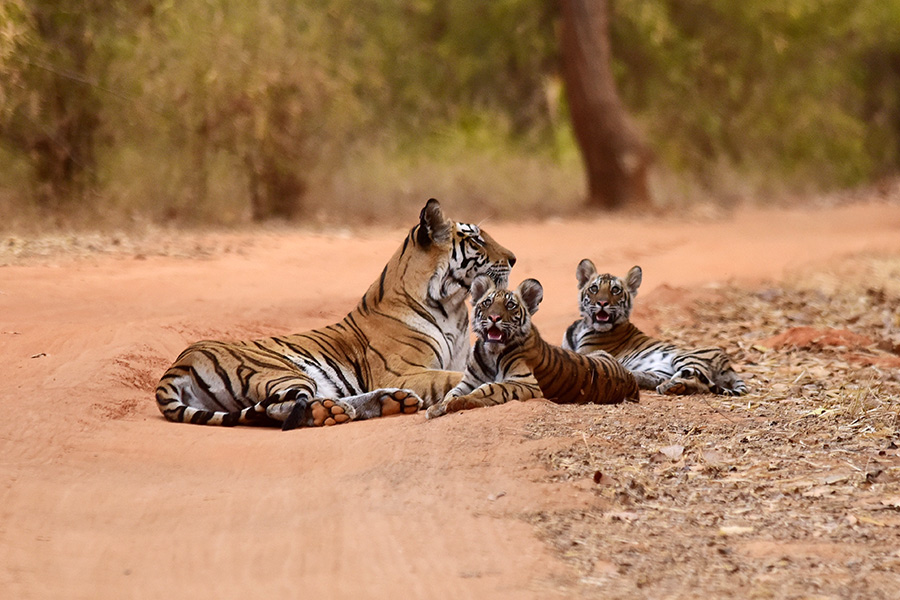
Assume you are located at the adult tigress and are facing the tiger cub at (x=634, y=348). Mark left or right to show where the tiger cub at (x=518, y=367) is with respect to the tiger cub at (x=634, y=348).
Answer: right

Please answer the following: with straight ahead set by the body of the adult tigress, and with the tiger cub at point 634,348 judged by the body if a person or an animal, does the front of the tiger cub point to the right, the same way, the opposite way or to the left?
the opposite way

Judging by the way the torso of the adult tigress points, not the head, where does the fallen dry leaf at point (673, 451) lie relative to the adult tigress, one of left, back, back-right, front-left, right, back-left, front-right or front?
front-right

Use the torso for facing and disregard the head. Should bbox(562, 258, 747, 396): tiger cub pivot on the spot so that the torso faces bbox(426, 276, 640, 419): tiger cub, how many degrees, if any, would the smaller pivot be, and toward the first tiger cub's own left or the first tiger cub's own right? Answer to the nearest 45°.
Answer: approximately 45° to the first tiger cub's own left

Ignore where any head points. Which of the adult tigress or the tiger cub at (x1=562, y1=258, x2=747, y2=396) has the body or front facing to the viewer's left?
the tiger cub

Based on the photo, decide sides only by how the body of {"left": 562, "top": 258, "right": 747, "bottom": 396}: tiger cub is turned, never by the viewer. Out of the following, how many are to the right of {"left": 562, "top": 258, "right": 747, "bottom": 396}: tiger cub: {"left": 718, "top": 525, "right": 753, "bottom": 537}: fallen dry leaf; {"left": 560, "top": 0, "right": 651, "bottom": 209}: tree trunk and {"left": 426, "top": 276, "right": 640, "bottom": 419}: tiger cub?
1

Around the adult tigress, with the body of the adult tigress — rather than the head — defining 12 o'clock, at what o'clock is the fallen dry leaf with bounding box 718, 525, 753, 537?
The fallen dry leaf is roughly at 2 o'clock from the adult tigress.

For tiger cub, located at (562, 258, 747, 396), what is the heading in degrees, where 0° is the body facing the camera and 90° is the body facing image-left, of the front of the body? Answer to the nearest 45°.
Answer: approximately 90°

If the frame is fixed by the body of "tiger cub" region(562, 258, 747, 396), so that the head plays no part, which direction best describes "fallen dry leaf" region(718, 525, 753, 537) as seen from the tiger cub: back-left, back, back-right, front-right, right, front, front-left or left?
left

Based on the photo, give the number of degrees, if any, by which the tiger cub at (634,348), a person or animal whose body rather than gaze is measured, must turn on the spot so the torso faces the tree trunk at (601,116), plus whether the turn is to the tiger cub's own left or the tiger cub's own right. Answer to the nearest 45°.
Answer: approximately 90° to the tiger cub's own right

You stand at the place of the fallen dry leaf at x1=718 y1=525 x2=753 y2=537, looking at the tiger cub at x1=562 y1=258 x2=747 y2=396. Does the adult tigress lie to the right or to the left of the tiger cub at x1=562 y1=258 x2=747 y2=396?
left

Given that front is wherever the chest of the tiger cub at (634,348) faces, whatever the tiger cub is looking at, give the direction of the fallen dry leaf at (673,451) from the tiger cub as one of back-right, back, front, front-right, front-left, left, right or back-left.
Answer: left

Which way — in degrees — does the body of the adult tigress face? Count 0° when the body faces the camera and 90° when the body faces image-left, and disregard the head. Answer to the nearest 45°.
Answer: approximately 270°

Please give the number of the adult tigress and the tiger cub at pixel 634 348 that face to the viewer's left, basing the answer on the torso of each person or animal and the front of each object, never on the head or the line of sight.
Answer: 1
